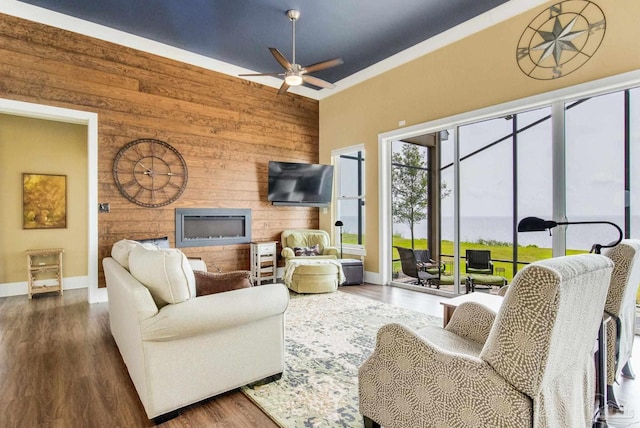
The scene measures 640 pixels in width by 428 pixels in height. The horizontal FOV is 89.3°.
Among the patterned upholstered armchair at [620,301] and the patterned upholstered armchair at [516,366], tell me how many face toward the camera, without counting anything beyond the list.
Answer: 0

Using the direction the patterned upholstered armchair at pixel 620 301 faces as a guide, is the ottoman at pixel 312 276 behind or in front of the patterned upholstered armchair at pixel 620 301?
in front

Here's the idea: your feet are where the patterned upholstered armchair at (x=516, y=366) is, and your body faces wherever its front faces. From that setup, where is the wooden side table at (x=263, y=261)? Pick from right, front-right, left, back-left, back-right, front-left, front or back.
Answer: front

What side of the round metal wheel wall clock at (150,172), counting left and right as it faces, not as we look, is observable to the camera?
front

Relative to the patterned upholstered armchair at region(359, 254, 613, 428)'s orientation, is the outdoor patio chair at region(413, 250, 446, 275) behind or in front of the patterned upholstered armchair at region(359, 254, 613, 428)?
in front

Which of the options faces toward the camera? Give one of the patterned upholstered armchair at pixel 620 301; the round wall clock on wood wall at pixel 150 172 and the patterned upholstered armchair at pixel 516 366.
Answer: the round wall clock on wood wall

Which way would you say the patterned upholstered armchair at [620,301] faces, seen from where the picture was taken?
facing away from the viewer and to the left of the viewer

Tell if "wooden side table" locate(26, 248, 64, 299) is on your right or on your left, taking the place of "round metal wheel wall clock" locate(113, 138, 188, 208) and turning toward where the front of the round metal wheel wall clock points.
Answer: on your right

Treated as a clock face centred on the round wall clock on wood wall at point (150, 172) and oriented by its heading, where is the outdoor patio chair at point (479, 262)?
The outdoor patio chair is roughly at 10 o'clock from the round wall clock on wood wall.

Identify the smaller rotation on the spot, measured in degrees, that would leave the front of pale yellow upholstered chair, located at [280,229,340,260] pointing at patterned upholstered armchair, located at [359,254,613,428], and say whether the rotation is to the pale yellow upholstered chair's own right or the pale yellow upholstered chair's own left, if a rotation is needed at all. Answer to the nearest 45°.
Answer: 0° — it already faces it

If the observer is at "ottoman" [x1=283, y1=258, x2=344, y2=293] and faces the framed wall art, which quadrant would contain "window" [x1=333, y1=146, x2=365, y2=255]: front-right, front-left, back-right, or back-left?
back-right

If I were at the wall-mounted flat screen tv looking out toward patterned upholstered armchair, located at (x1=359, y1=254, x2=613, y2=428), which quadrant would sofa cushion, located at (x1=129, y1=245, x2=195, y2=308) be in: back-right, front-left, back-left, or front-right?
front-right
